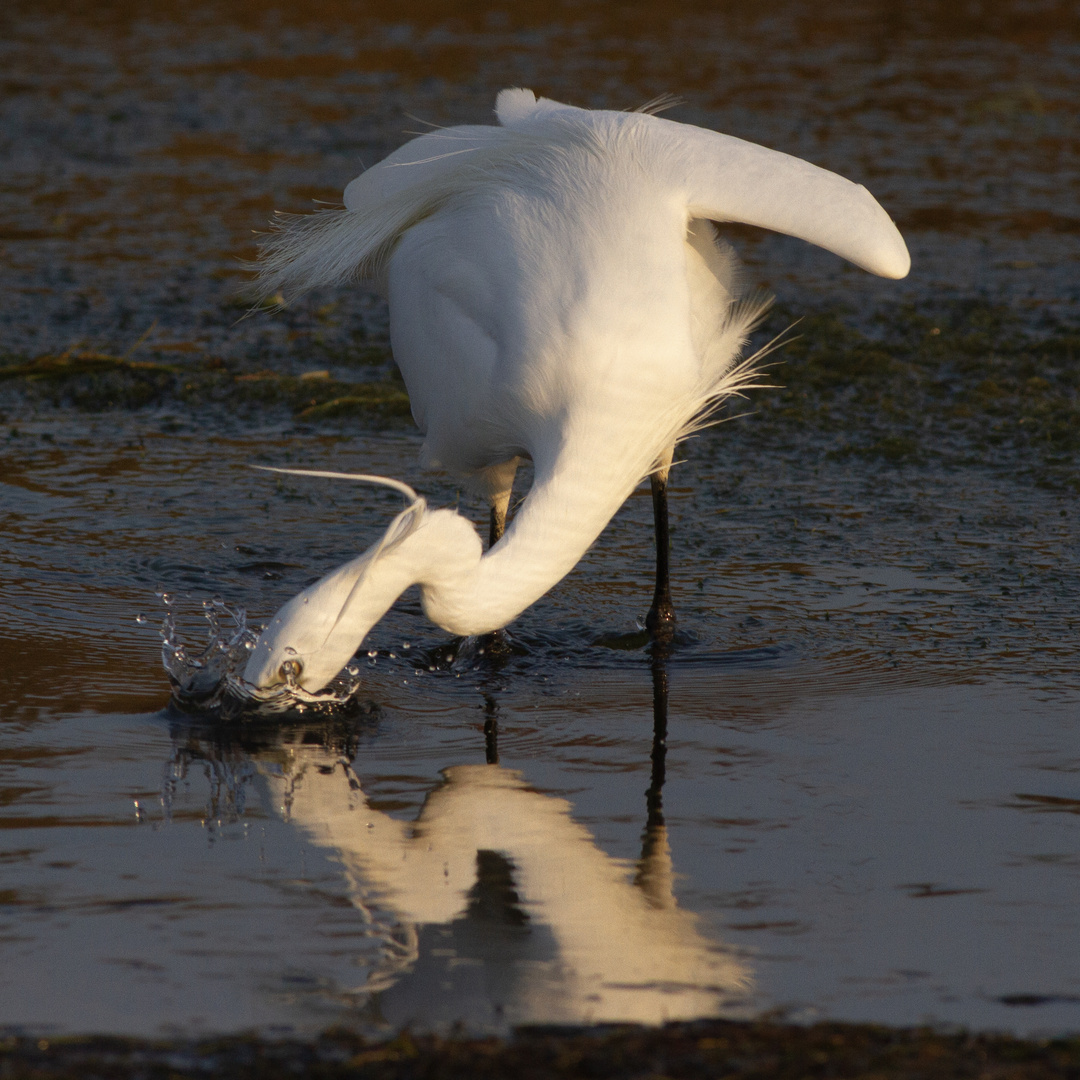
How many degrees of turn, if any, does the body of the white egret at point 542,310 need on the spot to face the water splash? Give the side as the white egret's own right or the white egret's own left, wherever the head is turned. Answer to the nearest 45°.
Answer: approximately 45° to the white egret's own right

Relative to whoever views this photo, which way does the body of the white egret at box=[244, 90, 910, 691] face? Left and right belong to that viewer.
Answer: facing the viewer
